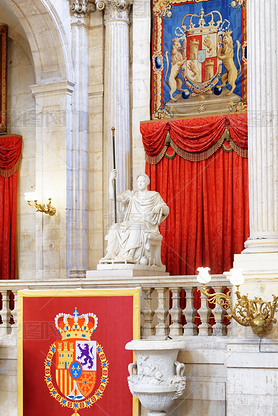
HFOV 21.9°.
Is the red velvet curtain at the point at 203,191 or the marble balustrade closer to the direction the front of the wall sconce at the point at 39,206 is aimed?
the marble balustrade

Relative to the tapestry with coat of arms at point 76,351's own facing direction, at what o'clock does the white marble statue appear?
The white marble statue is roughly at 7 o'clock from the tapestry with coat of arms.

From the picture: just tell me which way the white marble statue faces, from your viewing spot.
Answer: facing the viewer and to the left of the viewer

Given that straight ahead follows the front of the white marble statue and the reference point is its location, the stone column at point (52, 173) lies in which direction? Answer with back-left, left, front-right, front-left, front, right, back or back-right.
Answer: right

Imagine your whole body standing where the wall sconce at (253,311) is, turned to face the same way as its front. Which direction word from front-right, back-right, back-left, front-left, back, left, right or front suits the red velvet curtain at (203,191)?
back

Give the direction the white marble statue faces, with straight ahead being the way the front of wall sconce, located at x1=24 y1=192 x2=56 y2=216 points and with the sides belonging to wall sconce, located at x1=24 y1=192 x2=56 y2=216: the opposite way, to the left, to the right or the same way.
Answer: the same way

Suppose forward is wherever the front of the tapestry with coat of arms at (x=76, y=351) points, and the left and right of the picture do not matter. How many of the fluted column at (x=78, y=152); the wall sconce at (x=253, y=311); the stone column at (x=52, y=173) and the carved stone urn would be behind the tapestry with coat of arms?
2

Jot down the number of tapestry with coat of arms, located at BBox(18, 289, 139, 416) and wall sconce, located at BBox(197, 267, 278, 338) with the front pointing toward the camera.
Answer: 2

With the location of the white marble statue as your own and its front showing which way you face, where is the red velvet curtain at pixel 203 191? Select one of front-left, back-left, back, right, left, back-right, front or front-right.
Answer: back

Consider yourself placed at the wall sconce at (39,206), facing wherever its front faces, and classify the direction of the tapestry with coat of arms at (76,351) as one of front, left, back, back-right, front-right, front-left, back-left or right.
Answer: front-left

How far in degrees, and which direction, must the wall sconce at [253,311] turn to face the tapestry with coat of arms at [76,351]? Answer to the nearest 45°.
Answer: approximately 135° to its right

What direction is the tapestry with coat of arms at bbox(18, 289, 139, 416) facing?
toward the camera

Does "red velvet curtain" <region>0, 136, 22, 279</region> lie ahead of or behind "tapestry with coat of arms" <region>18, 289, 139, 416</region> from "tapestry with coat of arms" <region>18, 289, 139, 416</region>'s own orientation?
behind
